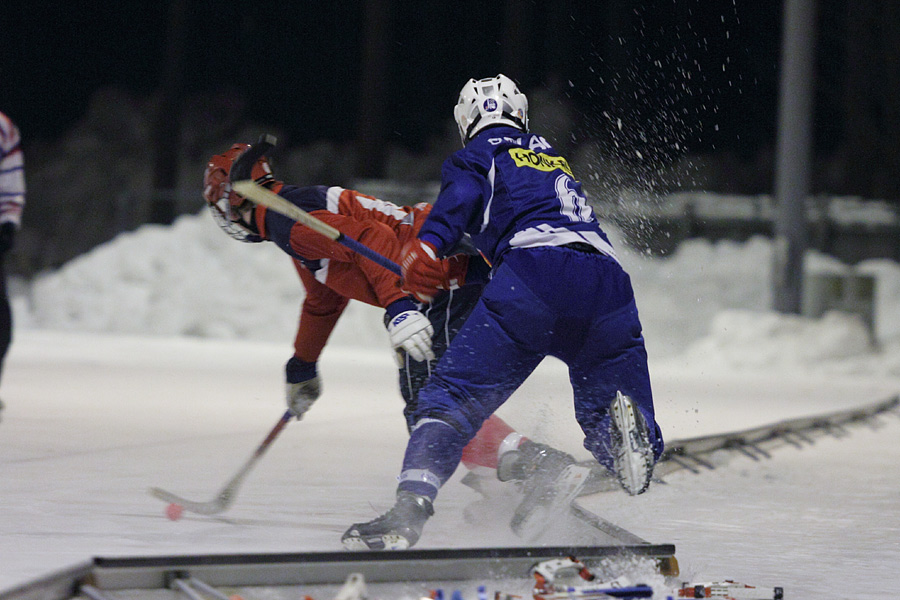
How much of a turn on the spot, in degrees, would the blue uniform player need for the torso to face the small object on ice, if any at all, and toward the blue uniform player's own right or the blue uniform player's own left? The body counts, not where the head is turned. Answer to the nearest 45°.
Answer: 0° — they already face it

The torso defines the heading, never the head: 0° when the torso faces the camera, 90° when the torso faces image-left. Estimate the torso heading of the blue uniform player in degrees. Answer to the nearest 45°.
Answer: approximately 135°
